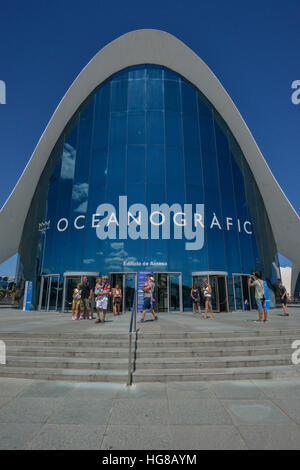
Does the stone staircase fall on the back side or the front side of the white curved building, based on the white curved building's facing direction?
on the front side

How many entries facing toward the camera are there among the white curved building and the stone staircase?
2

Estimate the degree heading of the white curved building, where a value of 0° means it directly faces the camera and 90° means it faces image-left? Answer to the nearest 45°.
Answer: approximately 0°

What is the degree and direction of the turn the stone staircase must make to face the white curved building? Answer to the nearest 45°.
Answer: approximately 180°

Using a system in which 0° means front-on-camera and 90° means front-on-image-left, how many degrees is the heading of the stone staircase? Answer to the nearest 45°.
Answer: approximately 0°
